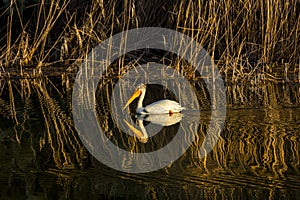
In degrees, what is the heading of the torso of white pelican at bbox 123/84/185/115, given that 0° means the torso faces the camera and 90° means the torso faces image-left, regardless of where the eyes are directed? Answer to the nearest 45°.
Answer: approximately 90°
